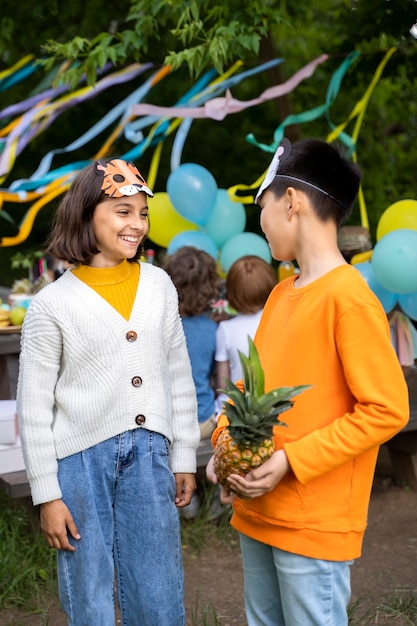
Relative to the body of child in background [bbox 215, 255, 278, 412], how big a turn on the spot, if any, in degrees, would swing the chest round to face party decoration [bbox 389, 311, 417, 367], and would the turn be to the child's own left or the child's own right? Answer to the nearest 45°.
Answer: approximately 45° to the child's own right

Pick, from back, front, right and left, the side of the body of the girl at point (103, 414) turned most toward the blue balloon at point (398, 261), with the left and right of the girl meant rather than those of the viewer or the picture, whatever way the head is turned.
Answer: left

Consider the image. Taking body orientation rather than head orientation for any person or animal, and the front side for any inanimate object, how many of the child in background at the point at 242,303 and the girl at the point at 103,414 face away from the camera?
1

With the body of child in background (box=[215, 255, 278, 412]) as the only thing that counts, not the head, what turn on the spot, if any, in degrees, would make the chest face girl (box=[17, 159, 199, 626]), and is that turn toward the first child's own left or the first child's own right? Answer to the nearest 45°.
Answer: approximately 180°

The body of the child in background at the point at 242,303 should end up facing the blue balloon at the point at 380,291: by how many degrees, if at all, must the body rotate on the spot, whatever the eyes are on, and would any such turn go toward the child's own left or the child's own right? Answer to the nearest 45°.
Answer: approximately 45° to the child's own right

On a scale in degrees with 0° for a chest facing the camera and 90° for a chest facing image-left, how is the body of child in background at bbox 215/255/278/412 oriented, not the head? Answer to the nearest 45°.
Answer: approximately 180°

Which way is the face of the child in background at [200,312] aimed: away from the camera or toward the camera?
away from the camera

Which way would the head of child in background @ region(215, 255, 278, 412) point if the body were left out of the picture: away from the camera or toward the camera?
away from the camera

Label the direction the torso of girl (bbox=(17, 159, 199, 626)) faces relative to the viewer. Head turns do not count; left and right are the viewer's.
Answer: facing the viewer and to the right of the viewer

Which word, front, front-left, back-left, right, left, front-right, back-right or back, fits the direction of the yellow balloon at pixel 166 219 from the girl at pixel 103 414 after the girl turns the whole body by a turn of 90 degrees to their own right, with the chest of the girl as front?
back-right

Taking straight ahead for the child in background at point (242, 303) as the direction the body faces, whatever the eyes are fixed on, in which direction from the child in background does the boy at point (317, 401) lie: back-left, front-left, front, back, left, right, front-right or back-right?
back

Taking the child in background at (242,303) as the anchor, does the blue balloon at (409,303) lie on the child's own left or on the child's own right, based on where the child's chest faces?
on the child's own right

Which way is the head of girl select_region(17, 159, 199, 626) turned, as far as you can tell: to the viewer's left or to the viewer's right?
to the viewer's right

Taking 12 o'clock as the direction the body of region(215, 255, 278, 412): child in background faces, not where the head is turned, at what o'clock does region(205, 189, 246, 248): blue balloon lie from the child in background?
The blue balloon is roughly at 12 o'clock from the child in background.

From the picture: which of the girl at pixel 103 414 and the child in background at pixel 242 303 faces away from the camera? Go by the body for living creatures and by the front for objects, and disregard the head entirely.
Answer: the child in background
